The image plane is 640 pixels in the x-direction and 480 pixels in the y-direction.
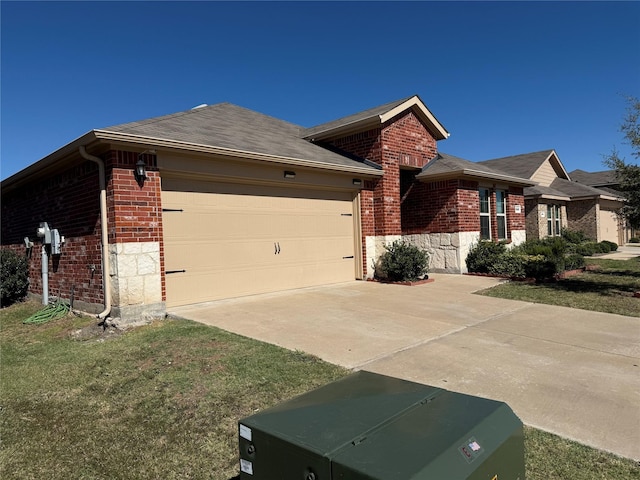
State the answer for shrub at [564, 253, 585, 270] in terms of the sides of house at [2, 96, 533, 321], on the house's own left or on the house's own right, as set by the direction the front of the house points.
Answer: on the house's own left

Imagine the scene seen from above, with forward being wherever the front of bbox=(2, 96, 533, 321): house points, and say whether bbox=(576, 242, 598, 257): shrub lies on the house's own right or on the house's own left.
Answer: on the house's own left

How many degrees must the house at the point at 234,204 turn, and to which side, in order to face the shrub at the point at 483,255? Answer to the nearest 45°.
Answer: approximately 45° to its left

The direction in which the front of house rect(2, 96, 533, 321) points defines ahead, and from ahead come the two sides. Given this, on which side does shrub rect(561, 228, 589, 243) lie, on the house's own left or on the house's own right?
on the house's own left

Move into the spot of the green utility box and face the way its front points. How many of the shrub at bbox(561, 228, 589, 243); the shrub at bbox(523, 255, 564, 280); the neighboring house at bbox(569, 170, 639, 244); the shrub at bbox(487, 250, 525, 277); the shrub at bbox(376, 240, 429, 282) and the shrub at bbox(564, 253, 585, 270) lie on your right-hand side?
0

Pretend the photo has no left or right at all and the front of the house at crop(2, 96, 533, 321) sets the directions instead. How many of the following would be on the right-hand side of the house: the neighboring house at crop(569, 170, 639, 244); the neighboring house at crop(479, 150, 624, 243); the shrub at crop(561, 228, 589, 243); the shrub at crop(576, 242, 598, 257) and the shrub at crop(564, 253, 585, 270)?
0

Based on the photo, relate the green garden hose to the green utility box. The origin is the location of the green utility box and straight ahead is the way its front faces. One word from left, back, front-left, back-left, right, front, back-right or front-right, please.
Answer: back

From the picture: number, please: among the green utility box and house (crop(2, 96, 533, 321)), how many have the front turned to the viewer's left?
0

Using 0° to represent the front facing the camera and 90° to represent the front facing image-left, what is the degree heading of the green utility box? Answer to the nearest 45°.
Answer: approximately 315°

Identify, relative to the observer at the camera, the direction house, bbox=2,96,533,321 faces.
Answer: facing the viewer and to the right of the viewer

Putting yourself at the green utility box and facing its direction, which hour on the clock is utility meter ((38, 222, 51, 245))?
The utility meter is roughly at 6 o'clock from the green utility box.

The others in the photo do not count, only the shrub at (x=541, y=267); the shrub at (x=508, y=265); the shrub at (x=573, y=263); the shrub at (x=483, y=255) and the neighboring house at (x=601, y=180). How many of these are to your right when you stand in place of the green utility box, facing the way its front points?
0

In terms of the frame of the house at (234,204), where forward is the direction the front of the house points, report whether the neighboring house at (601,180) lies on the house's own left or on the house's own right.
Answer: on the house's own left

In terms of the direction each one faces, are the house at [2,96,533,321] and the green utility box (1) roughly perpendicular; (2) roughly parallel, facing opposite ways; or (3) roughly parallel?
roughly parallel

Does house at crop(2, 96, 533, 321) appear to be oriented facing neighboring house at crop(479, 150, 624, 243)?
no

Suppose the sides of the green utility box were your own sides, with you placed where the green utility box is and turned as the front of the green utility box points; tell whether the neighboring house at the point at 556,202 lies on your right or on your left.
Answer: on your left

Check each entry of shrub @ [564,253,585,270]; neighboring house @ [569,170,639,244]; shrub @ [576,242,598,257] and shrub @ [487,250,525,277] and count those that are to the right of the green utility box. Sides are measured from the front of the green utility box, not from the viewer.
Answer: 0

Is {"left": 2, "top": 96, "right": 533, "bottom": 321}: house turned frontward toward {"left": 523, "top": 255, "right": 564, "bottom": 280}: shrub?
no

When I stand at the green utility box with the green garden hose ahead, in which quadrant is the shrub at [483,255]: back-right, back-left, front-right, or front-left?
front-right

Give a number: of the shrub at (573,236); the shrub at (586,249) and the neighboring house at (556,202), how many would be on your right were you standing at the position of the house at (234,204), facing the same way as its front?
0

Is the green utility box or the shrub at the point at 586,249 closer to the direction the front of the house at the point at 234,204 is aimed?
the green utility box
